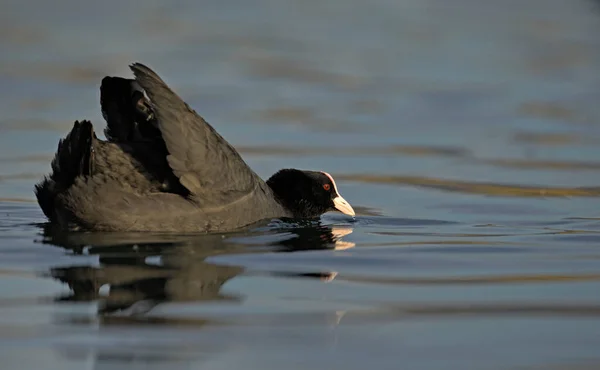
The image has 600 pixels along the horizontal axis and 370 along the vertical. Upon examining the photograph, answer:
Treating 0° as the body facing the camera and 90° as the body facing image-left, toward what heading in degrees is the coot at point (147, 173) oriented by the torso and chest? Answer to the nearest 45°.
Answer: approximately 270°
